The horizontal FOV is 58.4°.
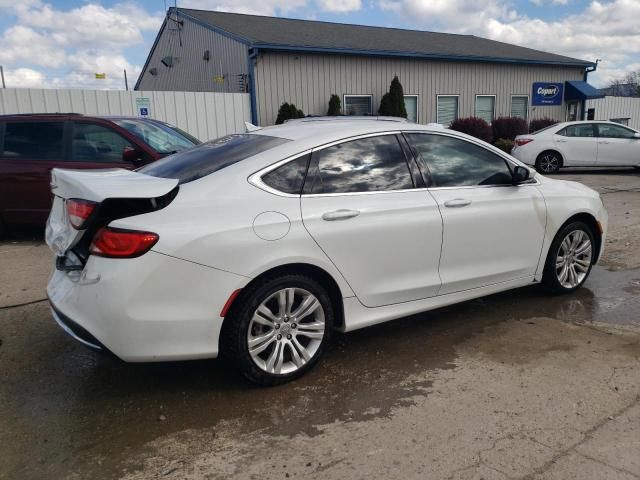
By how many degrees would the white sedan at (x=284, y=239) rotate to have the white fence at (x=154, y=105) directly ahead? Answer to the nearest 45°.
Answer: approximately 45° to its left

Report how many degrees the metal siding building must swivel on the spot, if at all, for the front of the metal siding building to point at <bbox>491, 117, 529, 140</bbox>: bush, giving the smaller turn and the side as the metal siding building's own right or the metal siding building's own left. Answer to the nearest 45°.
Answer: approximately 45° to the metal siding building's own left

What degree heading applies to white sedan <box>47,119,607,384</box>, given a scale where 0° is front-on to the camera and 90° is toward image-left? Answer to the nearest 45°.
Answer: approximately 225°

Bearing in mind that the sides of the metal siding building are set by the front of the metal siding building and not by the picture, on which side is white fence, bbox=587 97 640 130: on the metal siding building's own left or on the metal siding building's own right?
on the metal siding building's own left

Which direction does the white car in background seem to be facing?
to the viewer's right

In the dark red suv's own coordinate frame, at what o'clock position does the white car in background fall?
The white car in background is roughly at 10 o'clock from the dark red suv.

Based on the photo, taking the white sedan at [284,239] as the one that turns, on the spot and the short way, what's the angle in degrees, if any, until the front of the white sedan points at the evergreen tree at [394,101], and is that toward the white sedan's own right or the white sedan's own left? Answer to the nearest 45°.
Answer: approximately 45° to the white sedan's own left

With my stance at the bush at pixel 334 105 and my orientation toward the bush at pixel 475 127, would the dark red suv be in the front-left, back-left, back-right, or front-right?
back-right

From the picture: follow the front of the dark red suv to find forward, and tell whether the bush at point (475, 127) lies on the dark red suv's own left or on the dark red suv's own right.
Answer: on the dark red suv's own left
